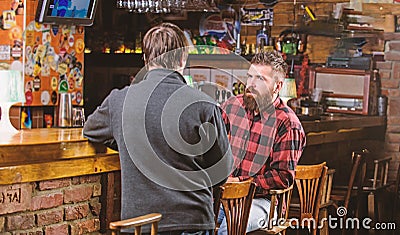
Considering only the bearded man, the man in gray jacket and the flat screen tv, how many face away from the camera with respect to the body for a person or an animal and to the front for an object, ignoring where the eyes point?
1

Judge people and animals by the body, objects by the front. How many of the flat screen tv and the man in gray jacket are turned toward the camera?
1

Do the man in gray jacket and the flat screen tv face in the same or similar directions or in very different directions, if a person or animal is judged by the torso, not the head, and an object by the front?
very different directions

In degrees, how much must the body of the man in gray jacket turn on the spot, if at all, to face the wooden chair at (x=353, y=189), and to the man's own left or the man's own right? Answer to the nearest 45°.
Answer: approximately 45° to the man's own right

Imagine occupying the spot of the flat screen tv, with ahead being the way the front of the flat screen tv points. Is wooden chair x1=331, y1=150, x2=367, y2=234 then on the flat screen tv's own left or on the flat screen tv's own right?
on the flat screen tv's own left

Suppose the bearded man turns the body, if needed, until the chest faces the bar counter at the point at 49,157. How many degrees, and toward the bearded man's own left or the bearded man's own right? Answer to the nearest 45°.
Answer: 0° — they already face it

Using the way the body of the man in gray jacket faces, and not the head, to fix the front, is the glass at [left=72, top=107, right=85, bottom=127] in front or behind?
in front

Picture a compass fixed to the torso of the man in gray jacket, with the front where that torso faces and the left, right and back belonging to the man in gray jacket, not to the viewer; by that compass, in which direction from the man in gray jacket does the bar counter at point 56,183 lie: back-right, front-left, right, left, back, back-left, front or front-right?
front-left

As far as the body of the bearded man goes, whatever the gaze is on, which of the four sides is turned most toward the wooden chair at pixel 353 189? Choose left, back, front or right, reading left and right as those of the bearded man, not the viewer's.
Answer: back

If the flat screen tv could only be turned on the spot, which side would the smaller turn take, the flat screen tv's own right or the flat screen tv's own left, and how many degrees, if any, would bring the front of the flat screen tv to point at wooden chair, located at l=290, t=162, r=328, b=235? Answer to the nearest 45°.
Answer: approximately 45° to the flat screen tv's own left

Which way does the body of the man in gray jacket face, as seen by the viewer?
away from the camera
